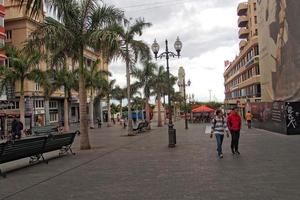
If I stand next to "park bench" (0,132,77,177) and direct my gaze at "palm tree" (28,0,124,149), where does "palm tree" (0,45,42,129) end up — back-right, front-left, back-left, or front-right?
front-left

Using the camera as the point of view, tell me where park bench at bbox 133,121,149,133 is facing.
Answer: facing the viewer and to the left of the viewer

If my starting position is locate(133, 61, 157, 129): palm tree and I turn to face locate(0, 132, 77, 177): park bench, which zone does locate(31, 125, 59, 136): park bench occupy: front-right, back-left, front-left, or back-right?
front-right

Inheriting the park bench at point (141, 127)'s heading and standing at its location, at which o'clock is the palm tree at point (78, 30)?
The palm tree is roughly at 11 o'clock from the park bench.

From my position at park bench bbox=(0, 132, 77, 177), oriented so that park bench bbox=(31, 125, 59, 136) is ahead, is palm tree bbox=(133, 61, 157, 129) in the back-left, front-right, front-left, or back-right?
front-right
